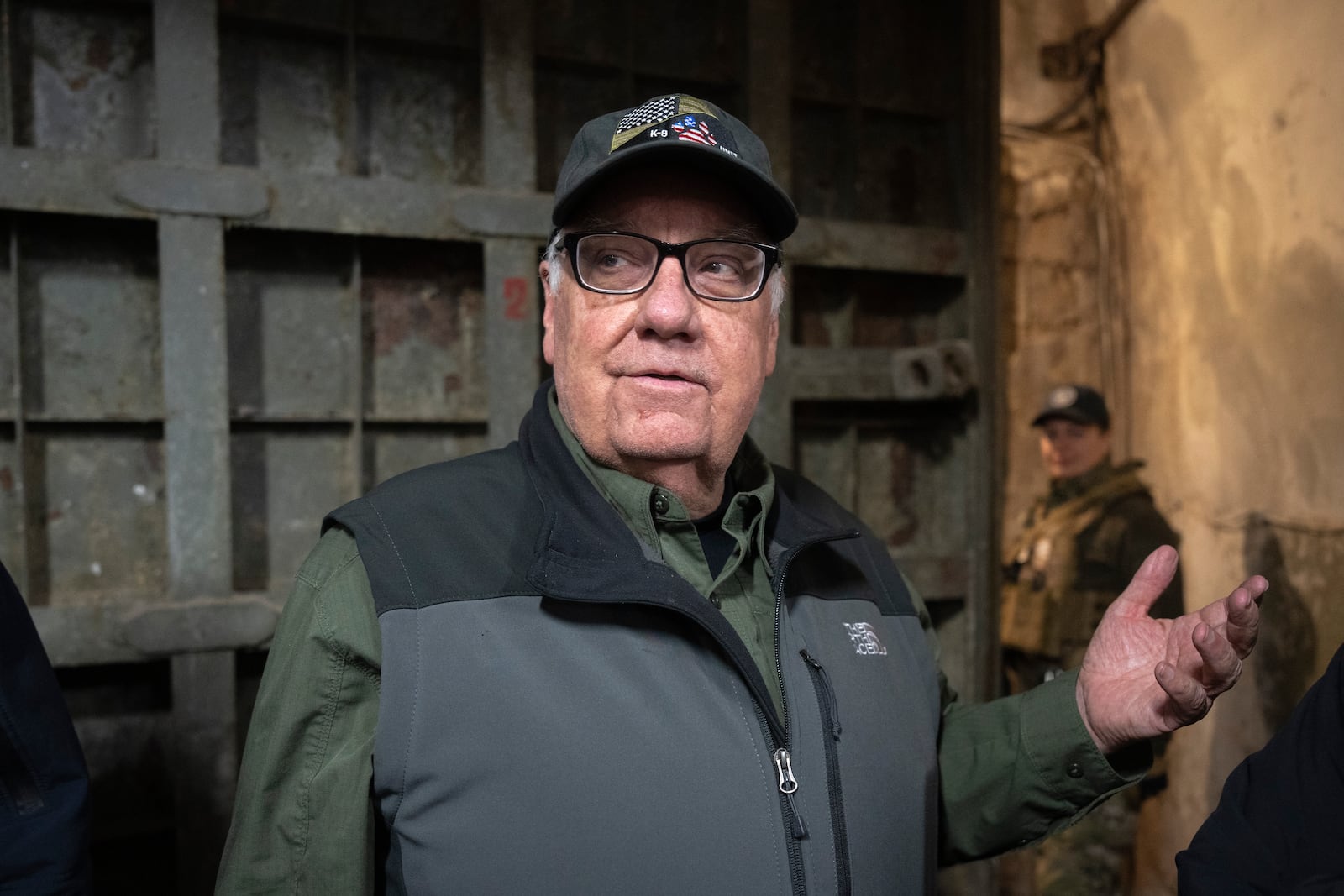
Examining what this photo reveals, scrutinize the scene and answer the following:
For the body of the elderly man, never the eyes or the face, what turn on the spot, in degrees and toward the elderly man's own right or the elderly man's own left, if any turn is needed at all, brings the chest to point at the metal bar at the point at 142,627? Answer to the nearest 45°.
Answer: approximately 180°

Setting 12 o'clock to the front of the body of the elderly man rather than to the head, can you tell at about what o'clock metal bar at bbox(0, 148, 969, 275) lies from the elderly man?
The metal bar is roughly at 6 o'clock from the elderly man.

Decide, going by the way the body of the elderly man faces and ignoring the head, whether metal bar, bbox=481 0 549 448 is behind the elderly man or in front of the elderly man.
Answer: behind

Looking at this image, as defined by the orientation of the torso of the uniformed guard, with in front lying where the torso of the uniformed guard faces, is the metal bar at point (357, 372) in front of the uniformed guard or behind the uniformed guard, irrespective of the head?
in front

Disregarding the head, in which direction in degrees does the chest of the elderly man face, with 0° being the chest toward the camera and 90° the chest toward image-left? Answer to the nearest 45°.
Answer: approximately 315°

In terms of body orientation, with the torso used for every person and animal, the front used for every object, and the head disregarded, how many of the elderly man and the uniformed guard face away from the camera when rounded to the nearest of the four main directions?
0

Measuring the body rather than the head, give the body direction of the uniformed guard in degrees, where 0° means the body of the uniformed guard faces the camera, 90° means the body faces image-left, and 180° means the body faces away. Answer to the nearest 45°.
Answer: approximately 45°
